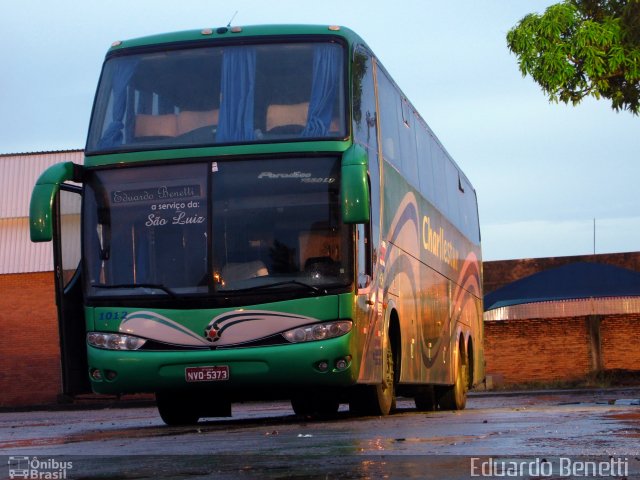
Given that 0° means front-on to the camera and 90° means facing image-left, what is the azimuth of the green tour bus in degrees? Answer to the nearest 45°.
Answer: approximately 0°

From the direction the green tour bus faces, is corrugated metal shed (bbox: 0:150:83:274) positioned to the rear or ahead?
to the rear
